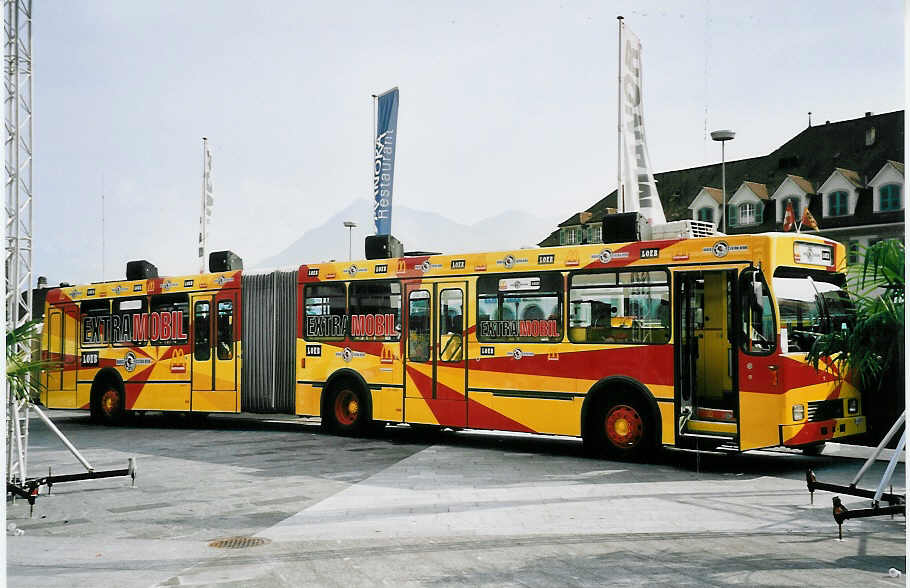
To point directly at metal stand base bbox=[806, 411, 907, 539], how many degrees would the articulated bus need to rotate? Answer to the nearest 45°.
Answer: approximately 45° to its right

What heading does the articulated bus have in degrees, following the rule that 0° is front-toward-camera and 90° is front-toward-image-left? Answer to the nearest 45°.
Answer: approximately 315°

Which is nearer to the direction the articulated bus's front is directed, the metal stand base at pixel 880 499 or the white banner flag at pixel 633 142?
the metal stand base

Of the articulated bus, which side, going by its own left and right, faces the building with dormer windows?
left

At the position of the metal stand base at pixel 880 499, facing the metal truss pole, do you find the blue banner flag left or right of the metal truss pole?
right

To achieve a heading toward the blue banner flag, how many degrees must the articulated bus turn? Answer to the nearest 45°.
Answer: approximately 135° to its left
